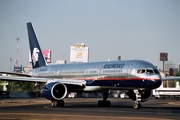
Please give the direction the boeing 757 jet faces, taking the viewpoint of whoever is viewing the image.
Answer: facing the viewer and to the right of the viewer
